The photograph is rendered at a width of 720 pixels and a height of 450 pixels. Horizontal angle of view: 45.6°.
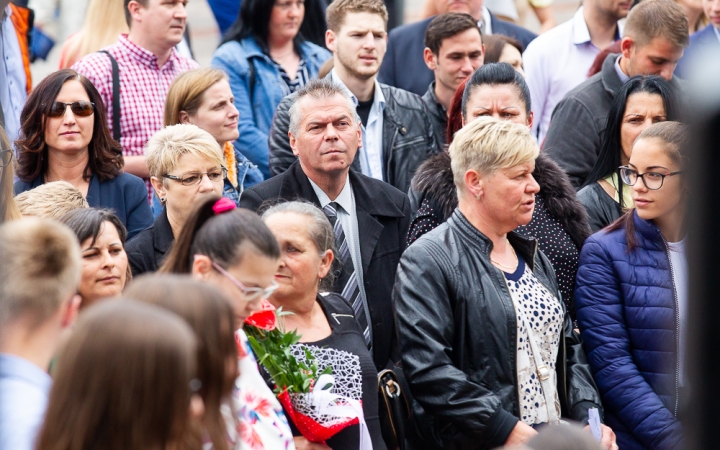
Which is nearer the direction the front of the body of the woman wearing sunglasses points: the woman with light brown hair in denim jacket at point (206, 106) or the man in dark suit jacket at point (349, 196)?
the man in dark suit jacket

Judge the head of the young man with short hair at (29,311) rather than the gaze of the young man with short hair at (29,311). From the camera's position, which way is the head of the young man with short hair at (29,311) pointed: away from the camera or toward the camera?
away from the camera

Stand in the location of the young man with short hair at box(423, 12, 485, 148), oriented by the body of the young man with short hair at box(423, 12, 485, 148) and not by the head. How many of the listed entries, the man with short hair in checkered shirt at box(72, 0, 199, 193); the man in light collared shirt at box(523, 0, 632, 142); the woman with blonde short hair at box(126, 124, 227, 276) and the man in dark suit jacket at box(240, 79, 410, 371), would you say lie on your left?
1

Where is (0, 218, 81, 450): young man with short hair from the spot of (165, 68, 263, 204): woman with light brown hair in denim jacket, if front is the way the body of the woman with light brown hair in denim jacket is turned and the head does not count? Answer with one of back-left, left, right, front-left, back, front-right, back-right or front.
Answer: front-right

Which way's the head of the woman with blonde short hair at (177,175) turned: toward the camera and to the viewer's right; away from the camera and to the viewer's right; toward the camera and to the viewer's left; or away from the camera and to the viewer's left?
toward the camera and to the viewer's right

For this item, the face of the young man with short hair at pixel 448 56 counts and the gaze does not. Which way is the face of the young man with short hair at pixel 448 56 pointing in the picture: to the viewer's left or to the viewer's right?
to the viewer's right

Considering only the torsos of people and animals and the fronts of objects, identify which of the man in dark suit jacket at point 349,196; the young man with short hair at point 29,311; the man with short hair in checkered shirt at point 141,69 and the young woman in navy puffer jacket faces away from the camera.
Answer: the young man with short hair at point 29,311

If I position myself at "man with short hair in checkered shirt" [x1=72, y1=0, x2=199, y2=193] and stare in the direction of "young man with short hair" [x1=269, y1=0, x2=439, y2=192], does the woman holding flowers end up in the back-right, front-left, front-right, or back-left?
front-right

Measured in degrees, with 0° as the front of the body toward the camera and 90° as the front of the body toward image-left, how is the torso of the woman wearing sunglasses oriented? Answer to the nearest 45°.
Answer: approximately 0°

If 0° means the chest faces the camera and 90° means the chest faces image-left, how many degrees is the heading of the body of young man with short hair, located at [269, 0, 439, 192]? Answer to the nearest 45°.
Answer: approximately 315°

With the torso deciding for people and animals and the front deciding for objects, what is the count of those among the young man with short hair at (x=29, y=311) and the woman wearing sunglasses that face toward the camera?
1

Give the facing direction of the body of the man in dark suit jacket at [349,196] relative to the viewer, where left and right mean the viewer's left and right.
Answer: facing the viewer and to the right of the viewer

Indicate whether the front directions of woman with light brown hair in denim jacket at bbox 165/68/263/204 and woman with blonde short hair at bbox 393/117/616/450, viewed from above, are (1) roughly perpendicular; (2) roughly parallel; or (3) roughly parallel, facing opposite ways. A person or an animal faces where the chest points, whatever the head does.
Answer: roughly parallel
